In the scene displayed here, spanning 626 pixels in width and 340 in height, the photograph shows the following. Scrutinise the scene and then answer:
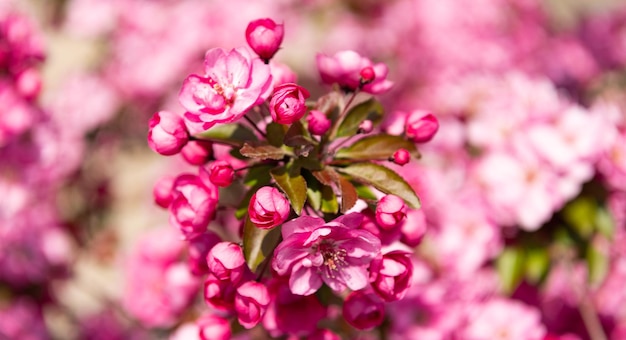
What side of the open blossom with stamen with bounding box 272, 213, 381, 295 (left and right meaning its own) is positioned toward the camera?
front
